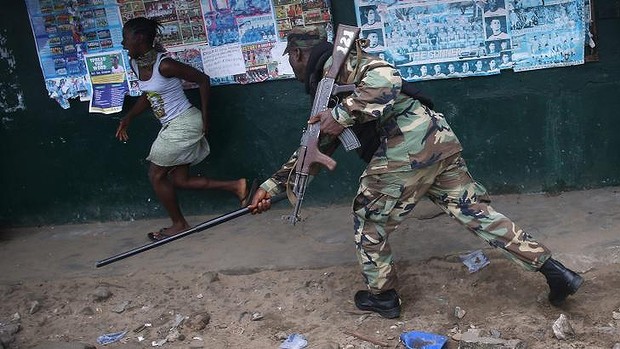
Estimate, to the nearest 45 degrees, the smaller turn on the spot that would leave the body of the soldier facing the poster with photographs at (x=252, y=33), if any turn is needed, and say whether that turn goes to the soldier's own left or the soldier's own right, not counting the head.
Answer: approximately 45° to the soldier's own right

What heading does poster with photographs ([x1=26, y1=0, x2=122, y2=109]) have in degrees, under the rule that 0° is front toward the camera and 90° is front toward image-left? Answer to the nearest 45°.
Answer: approximately 0°

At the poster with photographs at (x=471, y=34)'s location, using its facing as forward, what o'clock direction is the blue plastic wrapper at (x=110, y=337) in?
The blue plastic wrapper is roughly at 2 o'clock from the poster with photographs.

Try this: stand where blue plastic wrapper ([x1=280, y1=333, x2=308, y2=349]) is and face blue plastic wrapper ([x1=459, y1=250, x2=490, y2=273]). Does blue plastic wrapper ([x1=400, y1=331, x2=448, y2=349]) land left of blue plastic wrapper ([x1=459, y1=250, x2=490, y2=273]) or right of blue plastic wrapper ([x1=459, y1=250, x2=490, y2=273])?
right

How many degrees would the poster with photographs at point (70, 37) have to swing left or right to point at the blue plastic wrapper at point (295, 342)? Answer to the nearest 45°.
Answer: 0° — it already faces it

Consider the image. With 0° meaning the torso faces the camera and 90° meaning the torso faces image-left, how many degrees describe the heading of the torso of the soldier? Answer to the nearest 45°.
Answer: approximately 90°

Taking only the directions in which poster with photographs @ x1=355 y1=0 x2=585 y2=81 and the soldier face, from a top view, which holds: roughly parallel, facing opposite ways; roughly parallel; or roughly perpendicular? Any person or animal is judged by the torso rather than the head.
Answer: roughly perpendicular

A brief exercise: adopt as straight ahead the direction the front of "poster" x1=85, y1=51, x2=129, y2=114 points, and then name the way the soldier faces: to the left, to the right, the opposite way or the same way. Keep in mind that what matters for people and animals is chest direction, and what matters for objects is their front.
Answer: to the right

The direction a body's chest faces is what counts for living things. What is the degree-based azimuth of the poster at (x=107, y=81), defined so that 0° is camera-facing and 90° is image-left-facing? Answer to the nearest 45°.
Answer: approximately 0°

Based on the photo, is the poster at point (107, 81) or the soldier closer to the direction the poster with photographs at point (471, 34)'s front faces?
the soldier
